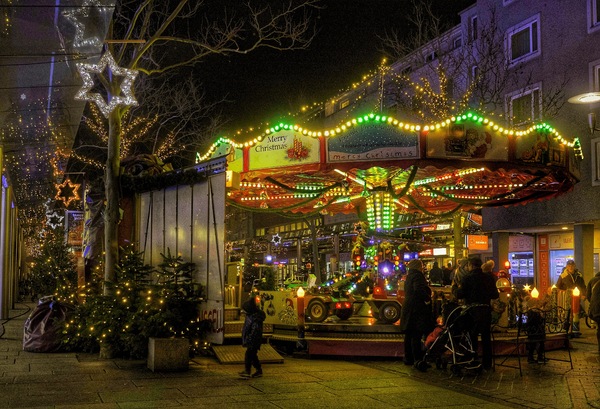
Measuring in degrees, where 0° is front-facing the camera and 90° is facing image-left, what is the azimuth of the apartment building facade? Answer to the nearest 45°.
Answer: approximately 45°

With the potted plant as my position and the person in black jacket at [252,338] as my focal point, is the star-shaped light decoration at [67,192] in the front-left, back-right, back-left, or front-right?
back-left

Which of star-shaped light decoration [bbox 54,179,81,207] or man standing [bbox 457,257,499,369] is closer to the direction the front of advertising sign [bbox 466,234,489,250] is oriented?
the man standing

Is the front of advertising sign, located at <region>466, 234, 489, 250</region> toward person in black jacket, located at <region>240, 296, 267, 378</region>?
yes

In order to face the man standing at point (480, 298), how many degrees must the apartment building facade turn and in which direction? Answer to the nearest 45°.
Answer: approximately 45° to its left

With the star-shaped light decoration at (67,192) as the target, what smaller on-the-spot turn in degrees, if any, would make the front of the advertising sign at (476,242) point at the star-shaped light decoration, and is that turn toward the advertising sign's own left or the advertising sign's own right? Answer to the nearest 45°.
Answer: approximately 90° to the advertising sign's own right
